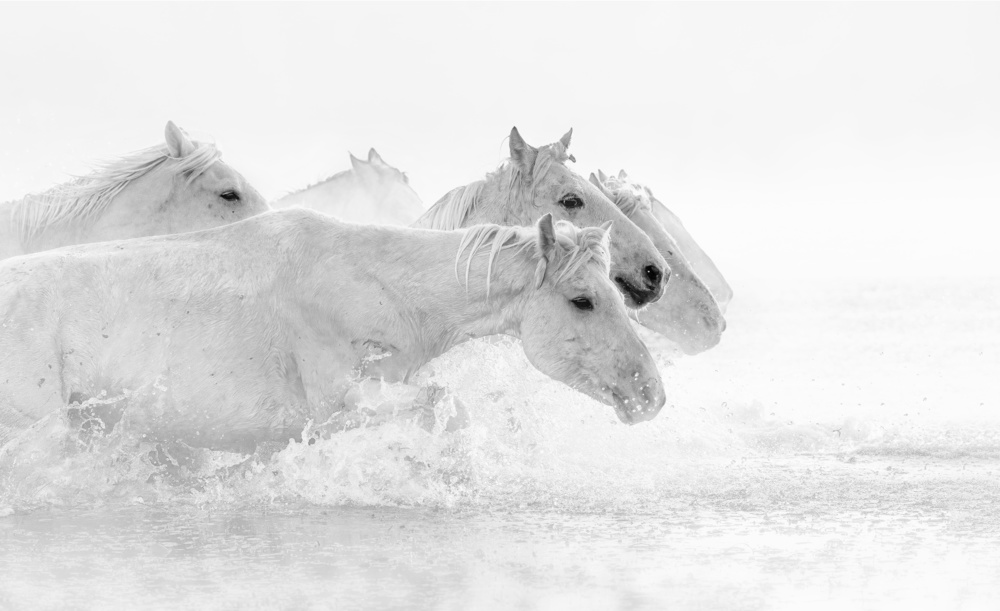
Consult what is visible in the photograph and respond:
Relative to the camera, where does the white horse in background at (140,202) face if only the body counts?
to the viewer's right

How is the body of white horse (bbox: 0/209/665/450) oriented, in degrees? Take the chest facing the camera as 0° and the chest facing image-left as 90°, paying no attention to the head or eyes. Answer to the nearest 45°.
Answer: approximately 270°

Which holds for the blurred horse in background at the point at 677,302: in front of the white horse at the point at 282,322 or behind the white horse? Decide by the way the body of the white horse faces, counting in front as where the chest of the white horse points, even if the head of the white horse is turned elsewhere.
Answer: in front

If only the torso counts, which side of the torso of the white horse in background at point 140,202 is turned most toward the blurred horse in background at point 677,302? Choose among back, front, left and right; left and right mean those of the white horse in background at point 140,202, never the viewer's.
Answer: front

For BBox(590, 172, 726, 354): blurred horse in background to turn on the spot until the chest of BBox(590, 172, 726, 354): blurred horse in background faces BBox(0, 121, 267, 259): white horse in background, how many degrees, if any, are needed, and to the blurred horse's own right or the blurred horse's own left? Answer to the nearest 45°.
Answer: approximately 180°

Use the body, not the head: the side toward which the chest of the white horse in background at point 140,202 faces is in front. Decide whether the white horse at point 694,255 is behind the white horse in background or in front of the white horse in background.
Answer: in front

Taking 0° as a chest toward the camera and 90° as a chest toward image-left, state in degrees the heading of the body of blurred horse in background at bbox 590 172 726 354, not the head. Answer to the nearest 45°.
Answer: approximately 270°

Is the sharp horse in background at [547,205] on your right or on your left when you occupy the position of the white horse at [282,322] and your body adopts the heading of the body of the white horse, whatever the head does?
on your left

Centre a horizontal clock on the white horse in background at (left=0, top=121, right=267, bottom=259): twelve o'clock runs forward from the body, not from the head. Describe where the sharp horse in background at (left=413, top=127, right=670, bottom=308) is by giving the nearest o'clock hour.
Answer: the sharp horse in background at (left=413, top=127, right=670, bottom=308) is roughly at 1 o'clock from the white horse in background at (left=0, top=121, right=267, bottom=259).

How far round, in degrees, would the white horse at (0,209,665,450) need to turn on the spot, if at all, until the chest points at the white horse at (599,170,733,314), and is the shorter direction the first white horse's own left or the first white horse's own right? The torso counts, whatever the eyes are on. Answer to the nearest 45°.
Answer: approximately 45° to the first white horse's own left
